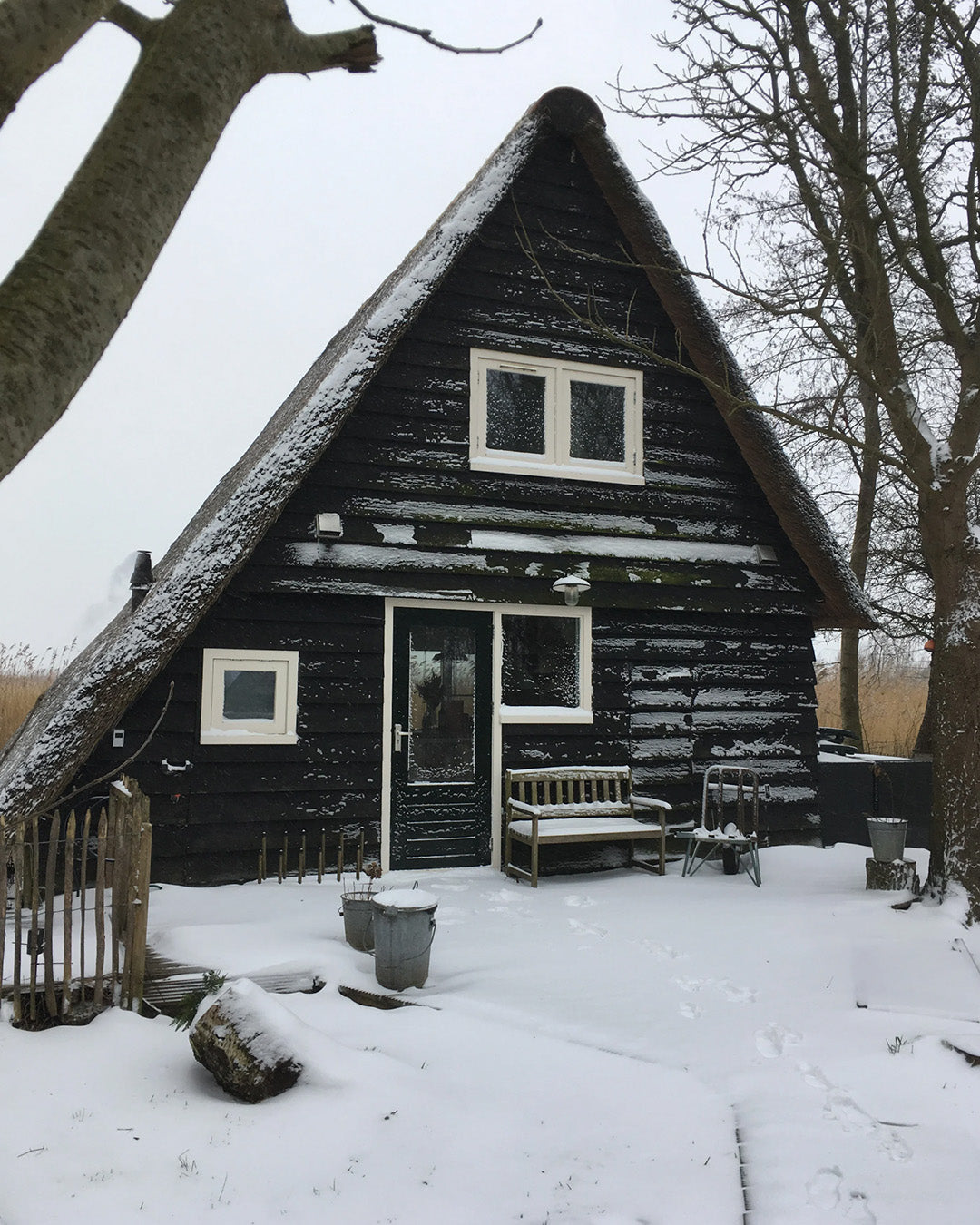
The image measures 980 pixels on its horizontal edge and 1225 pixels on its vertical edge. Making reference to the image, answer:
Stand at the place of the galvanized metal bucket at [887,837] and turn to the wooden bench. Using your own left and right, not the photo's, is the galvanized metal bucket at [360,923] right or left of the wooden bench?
left

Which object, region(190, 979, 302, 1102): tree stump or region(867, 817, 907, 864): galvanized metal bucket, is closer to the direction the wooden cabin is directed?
the tree stump

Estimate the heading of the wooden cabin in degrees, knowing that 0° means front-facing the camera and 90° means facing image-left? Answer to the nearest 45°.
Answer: approximately 0°

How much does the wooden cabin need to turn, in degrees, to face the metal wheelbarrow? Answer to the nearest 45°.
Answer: approximately 90° to its left

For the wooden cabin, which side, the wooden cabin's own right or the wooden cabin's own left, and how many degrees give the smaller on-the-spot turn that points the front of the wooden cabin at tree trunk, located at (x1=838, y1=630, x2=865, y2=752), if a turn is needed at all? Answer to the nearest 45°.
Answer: approximately 135° to the wooden cabin's own left

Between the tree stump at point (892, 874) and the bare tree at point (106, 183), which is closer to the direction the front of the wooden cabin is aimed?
the bare tree

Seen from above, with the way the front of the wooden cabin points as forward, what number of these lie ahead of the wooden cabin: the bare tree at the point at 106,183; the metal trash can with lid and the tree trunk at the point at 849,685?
2

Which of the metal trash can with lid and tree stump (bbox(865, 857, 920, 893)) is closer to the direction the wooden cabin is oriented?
the metal trash can with lid

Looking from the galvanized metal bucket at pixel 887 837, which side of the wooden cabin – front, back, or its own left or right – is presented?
left

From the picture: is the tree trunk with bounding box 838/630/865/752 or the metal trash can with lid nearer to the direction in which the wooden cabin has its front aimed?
the metal trash can with lid
